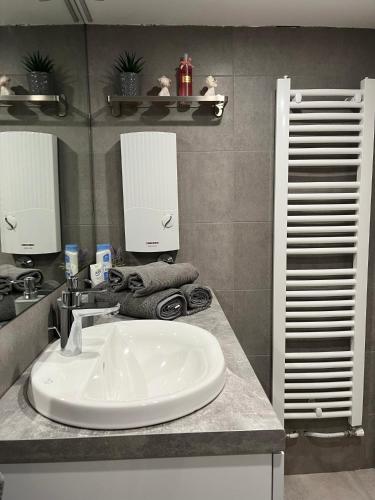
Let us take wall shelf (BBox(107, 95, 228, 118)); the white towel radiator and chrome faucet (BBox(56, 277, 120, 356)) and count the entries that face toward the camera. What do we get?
2

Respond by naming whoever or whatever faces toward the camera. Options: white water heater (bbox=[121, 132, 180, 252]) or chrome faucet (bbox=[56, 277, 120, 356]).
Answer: the white water heater

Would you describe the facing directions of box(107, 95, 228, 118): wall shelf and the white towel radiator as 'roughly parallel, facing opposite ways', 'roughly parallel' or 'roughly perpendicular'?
roughly parallel

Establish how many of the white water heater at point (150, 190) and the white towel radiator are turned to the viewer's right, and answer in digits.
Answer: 0

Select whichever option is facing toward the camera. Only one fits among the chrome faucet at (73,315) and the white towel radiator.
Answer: the white towel radiator

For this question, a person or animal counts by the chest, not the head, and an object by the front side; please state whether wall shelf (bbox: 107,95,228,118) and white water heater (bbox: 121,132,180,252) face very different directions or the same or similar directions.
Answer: same or similar directions

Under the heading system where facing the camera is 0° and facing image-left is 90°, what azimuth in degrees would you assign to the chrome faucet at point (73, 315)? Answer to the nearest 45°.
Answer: approximately 270°

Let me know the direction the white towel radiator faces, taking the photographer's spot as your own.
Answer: facing the viewer

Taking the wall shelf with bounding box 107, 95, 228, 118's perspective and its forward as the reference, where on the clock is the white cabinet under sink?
The white cabinet under sink is roughly at 12 o'clock from the wall shelf.

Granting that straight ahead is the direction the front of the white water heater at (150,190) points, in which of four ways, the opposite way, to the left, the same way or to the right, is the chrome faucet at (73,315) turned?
to the left
